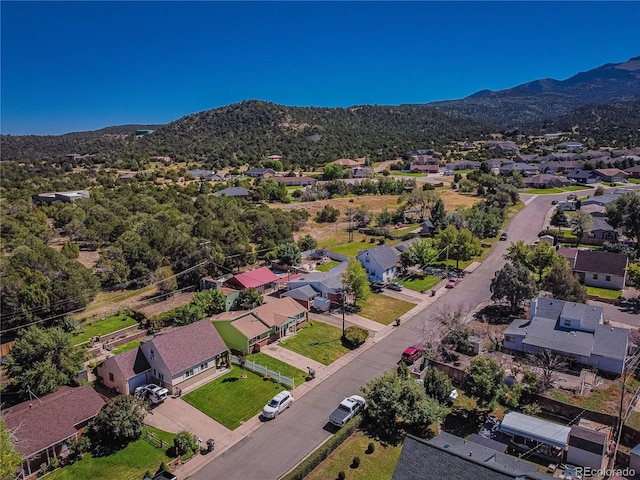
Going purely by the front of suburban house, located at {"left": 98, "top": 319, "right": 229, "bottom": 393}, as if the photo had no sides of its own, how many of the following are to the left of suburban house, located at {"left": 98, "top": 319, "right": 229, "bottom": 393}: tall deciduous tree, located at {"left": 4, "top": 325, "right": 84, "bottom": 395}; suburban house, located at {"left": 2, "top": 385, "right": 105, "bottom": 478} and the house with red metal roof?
1

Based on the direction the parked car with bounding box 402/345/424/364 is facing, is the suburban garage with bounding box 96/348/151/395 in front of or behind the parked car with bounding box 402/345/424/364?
behind

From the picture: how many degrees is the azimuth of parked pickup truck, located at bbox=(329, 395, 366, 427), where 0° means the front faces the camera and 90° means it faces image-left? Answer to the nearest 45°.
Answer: approximately 225°

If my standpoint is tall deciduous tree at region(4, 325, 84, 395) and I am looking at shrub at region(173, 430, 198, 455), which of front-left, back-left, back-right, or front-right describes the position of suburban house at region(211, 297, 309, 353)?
front-left

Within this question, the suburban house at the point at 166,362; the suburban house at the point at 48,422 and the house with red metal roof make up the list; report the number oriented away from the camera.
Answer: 0

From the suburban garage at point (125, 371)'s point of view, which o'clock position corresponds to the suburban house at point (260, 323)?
the suburban house at point (260, 323) is roughly at 10 o'clock from the suburban garage at point (125, 371).

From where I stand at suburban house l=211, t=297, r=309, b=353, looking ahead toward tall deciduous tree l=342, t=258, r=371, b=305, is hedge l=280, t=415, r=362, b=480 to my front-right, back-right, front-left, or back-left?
back-right

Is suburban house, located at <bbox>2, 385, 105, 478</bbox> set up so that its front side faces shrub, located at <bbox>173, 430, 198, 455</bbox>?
yes

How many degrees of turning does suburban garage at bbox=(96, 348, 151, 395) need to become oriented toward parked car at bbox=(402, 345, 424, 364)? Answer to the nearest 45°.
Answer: approximately 45° to its left

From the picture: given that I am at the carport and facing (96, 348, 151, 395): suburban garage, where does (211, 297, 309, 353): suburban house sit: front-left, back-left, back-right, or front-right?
front-right

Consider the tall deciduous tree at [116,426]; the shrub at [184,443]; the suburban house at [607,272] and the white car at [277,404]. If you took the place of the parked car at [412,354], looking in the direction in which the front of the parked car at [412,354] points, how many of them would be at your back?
3

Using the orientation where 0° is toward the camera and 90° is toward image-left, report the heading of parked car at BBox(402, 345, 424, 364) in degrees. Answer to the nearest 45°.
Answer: approximately 225°

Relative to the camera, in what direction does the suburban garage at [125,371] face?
facing the viewer and to the right of the viewer

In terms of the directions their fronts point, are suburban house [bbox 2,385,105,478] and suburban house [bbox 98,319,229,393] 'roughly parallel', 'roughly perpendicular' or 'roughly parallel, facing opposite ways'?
roughly parallel

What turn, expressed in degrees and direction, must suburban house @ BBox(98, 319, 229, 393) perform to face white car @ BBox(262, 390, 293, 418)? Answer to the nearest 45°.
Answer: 0° — it already faces it

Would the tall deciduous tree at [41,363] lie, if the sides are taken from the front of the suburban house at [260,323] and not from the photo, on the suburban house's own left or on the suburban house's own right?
on the suburban house's own right

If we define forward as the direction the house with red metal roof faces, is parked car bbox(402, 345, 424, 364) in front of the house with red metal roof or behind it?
in front
